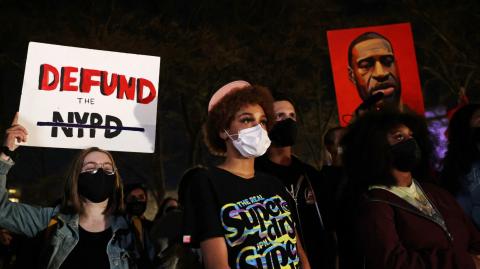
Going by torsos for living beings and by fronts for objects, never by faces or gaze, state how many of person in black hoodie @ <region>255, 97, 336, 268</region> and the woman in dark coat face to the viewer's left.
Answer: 0

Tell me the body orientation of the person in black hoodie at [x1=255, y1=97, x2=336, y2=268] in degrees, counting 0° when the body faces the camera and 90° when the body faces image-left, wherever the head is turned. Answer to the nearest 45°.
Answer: approximately 0°

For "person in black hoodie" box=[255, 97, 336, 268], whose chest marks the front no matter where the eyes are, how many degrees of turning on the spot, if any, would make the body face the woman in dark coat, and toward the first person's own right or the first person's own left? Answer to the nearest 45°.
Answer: approximately 45° to the first person's own left
